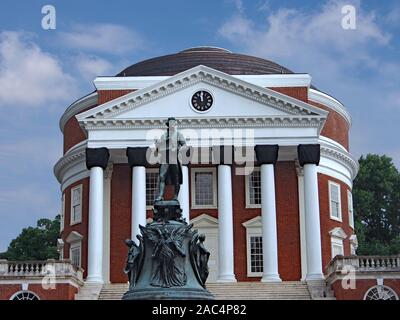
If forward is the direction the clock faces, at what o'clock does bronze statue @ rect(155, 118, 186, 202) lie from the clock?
The bronze statue is roughly at 12 o'clock from the clock.

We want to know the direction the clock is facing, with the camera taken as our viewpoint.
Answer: facing the viewer

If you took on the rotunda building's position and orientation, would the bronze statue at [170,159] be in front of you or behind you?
in front
